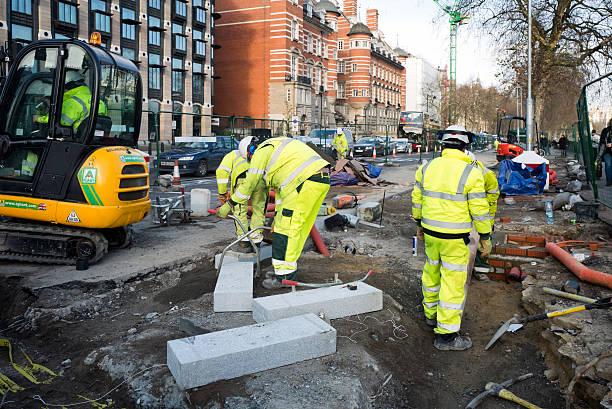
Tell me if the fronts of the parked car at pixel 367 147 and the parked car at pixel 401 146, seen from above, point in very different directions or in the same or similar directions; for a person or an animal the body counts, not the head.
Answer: same or similar directions

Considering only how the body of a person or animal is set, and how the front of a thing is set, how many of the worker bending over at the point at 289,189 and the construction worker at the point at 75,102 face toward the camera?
0

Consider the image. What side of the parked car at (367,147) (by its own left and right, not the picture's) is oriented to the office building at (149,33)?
right

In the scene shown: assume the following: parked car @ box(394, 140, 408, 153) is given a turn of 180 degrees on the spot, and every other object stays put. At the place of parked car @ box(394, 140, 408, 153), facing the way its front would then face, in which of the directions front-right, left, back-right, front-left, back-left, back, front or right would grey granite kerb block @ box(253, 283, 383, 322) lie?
back-right

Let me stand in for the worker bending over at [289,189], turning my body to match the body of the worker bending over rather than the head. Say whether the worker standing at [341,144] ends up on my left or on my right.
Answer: on my right

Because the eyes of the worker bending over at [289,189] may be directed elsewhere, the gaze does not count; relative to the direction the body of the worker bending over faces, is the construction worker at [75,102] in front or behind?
in front

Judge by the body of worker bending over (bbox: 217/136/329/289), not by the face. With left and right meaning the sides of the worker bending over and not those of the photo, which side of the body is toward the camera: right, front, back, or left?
left

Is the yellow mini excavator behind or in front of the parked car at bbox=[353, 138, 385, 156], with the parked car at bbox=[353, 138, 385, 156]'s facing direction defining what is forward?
in front

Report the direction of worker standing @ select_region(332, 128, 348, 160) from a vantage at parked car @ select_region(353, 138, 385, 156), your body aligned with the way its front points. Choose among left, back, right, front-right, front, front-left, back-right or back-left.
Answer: front-left

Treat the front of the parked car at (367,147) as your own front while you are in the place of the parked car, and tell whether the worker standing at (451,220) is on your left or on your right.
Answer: on your left
